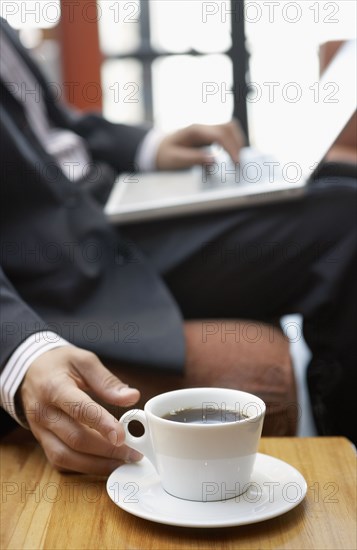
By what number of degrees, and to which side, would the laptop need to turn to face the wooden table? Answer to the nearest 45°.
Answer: approximately 90° to its left

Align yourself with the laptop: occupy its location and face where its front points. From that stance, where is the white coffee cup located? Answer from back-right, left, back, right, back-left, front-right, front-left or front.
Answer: left

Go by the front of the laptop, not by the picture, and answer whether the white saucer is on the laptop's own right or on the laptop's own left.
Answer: on the laptop's own left

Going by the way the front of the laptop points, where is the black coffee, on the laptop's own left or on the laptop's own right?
on the laptop's own left

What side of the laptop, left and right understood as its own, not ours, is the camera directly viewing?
left
